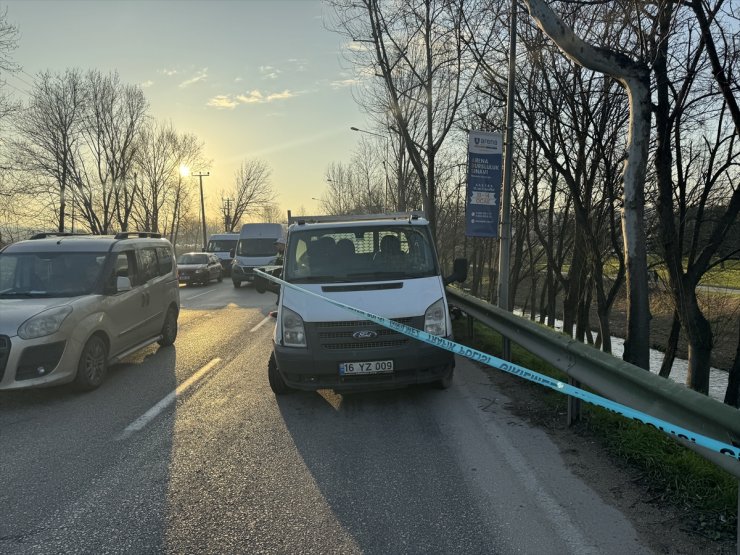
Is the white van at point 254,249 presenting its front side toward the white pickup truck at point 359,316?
yes

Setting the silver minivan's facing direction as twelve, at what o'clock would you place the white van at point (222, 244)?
The white van is roughly at 5 o'clock from the silver minivan.

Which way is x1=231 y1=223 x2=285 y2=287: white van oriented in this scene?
toward the camera

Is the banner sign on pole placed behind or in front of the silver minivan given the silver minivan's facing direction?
behind

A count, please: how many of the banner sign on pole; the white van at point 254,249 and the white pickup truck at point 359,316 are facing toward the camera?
3

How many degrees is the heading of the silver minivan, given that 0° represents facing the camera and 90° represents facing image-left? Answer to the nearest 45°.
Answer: approximately 45°

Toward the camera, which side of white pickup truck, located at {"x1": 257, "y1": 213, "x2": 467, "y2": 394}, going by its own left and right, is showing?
front

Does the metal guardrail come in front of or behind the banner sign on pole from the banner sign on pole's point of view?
in front

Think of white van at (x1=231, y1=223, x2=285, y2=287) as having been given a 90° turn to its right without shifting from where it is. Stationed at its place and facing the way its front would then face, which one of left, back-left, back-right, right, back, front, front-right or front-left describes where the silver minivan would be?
left

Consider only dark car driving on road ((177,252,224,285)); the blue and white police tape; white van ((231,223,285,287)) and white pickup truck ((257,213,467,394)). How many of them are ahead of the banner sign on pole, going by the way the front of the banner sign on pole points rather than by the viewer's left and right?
2

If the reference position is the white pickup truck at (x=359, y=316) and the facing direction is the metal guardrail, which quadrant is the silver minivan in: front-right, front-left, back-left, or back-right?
back-right

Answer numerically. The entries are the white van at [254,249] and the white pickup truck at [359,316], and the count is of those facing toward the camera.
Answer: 2

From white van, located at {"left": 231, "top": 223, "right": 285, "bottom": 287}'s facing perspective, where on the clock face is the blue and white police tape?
The blue and white police tape is roughly at 12 o'clock from the white van.

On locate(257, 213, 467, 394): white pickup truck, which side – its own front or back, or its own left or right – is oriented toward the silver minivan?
right

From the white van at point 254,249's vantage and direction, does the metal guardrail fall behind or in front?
in front
